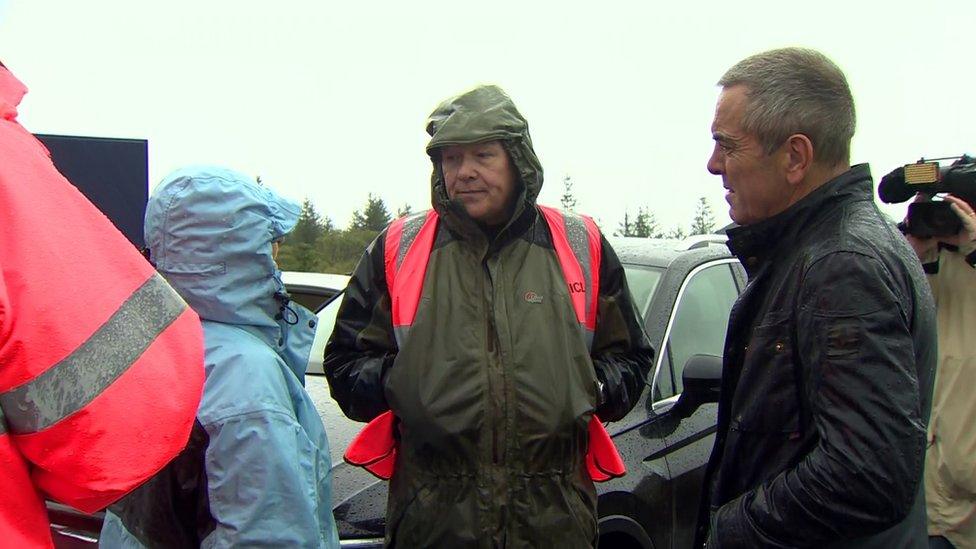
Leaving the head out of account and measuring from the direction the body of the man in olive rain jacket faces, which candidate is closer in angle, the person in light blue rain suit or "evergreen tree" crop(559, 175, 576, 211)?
the person in light blue rain suit

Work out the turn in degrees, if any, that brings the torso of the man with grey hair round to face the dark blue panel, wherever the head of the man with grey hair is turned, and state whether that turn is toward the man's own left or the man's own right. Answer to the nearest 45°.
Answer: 0° — they already face it

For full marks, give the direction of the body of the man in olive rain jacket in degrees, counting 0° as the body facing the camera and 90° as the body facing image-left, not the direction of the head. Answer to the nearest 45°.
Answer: approximately 0°

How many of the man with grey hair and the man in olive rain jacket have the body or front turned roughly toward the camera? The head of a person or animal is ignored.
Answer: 1

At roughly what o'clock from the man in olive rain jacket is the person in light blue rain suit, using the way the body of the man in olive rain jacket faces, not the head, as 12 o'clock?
The person in light blue rain suit is roughly at 2 o'clock from the man in olive rain jacket.

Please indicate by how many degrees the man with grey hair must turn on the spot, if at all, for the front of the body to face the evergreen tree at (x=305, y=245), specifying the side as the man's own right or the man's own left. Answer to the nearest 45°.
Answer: approximately 45° to the man's own right

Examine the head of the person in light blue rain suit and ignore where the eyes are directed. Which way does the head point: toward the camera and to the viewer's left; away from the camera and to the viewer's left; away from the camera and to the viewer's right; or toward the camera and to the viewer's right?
away from the camera and to the viewer's right

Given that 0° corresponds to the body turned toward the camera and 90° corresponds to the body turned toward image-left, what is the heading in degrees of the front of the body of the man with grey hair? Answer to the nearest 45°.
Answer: approximately 90°

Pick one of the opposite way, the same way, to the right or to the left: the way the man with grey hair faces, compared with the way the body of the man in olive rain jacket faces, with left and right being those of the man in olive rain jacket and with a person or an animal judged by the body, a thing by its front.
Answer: to the right

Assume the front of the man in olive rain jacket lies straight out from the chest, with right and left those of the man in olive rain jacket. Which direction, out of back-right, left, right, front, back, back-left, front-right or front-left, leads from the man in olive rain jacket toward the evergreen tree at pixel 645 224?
back

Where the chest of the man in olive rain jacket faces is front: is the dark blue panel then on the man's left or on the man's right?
on the man's right
